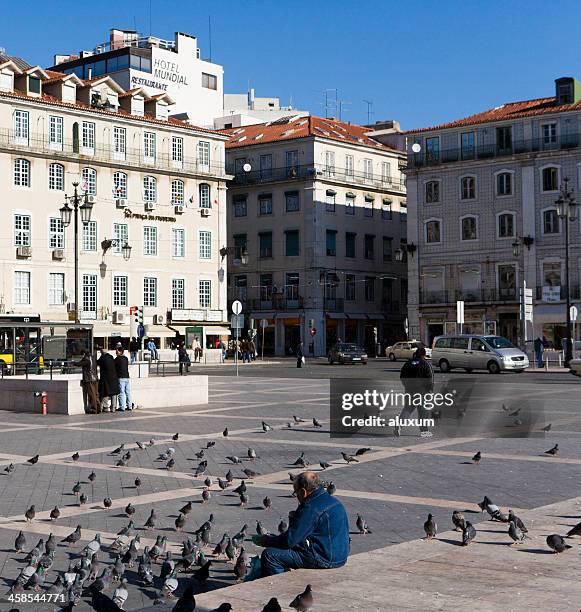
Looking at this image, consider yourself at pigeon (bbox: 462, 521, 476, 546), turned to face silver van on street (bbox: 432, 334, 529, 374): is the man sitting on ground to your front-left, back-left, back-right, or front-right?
back-left

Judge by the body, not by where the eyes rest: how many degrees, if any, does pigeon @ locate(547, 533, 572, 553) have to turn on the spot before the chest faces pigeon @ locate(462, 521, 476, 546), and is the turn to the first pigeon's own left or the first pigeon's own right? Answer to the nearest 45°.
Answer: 0° — it already faces it

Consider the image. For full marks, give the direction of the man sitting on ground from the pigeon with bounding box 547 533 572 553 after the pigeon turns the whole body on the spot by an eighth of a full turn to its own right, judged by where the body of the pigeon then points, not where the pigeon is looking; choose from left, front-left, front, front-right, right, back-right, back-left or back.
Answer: left

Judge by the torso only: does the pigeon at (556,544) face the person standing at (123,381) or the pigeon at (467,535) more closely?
the pigeon

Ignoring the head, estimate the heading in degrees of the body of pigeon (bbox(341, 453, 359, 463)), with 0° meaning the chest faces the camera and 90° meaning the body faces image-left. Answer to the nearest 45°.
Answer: approximately 90°

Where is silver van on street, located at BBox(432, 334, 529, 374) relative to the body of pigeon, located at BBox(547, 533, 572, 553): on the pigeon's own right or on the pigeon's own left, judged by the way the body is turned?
on the pigeon's own right

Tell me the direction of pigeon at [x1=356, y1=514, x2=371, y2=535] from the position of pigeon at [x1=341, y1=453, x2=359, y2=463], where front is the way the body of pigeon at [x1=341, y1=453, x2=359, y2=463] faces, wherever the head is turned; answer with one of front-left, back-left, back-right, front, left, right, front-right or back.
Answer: left

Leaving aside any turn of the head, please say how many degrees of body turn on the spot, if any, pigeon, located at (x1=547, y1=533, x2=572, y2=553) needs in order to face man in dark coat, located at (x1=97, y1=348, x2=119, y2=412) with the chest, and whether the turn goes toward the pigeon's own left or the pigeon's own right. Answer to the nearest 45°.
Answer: approximately 45° to the pigeon's own right

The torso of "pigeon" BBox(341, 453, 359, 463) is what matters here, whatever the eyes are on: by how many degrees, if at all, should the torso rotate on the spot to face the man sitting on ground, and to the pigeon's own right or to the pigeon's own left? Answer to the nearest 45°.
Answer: approximately 90° to the pigeon's own left

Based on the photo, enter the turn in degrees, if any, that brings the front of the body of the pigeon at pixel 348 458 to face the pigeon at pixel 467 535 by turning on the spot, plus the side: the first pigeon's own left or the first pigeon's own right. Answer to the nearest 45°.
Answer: approximately 90° to the first pigeon's own left

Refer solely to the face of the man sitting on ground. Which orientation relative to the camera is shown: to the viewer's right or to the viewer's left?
to the viewer's left

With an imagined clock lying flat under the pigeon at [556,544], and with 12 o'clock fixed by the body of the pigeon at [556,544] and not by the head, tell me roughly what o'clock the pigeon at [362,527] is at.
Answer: the pigeon at [362,527] is roughly at 1 o'clock from the pigeon at [556,544].

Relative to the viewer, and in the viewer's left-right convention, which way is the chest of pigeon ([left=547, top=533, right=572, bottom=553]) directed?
facing to the left of the viewer
